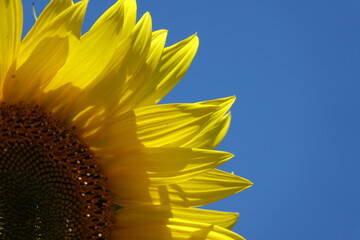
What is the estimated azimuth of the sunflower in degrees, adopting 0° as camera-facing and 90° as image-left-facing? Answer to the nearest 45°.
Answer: approximately 0°
